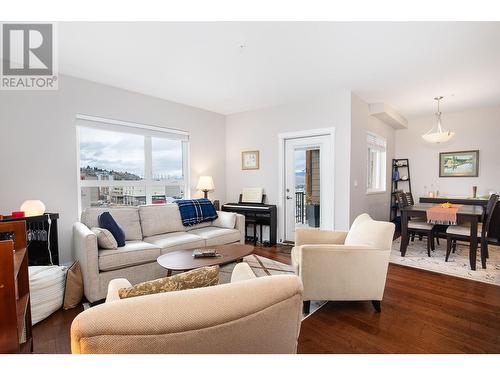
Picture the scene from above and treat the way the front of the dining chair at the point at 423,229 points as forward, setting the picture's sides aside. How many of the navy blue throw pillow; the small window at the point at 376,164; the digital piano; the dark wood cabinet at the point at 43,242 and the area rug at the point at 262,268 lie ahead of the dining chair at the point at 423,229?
0

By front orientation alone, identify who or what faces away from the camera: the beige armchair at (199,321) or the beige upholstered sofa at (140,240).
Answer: the beige armchair at (199,321)

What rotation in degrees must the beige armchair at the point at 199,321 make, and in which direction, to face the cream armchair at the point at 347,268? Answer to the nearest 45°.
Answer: approximately 45° to its right

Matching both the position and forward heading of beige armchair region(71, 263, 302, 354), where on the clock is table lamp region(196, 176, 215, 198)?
The table lamp is roughly at 12 o'clock from the beige armchair.

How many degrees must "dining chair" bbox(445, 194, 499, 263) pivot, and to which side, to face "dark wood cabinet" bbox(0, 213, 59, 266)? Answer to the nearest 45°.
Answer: approximately 45° to its left

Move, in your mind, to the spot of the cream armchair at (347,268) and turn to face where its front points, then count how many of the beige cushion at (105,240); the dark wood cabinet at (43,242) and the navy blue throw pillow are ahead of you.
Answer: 3

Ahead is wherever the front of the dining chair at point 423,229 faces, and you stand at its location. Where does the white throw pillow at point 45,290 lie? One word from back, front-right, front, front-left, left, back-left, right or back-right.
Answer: back-right

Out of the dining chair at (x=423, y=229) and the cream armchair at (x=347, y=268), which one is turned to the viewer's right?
the dining chair

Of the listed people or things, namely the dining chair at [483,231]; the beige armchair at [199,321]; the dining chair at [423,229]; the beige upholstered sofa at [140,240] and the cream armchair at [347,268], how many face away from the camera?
1

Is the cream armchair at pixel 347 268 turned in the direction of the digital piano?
no

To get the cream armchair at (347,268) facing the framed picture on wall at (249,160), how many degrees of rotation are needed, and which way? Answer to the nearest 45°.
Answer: approximately 45° to its right

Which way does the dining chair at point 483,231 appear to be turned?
to the viewer's left

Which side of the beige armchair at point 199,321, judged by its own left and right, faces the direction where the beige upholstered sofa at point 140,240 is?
front

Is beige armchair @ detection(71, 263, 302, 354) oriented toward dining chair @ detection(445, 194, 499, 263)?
no

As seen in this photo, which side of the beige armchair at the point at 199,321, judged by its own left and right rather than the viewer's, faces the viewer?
back

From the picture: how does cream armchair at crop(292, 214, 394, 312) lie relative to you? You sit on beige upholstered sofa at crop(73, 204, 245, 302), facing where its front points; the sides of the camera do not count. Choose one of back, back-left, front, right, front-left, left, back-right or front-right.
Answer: front

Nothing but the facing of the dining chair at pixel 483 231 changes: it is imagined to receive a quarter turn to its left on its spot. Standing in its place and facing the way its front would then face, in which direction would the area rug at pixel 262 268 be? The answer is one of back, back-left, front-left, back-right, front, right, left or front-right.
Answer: front-right

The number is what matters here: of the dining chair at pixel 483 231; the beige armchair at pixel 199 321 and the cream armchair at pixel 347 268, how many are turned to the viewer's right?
0

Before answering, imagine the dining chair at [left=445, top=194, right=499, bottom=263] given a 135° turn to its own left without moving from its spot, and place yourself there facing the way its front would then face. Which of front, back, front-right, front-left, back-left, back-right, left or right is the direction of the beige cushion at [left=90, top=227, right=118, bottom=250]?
right
